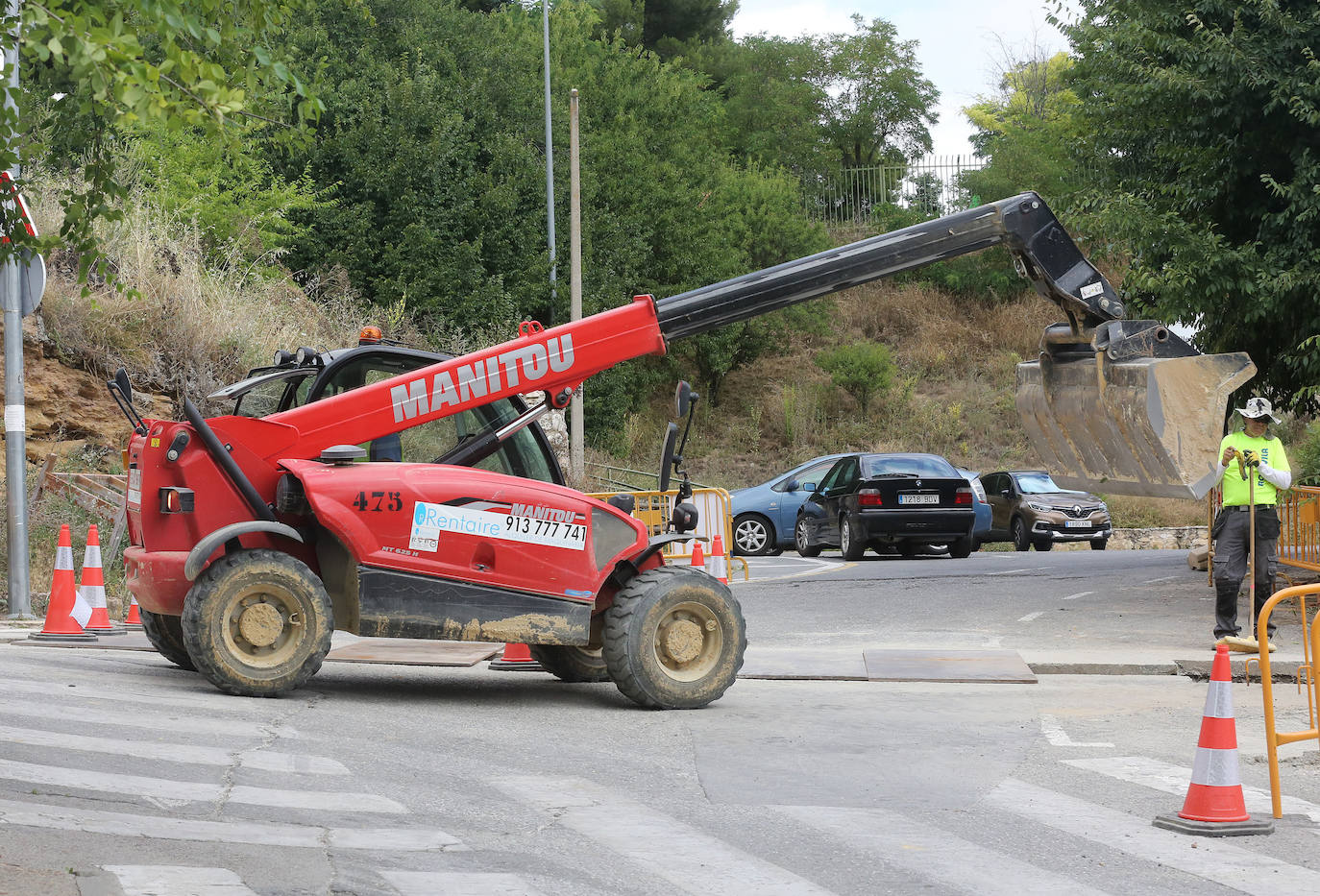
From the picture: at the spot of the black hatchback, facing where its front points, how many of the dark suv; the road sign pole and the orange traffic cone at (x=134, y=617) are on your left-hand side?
2

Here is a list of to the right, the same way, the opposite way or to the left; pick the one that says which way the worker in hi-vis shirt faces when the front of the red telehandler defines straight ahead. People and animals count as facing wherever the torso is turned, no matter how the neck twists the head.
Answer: to the right

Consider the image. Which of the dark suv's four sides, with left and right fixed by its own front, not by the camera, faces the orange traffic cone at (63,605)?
right

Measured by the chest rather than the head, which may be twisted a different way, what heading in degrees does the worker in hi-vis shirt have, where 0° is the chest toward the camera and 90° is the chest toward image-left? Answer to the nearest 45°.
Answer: approximately 0°

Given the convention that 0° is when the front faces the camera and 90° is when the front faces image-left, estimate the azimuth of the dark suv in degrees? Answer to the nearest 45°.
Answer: approximately 315°

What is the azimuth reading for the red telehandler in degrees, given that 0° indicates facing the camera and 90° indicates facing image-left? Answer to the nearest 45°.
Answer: approximately 270°

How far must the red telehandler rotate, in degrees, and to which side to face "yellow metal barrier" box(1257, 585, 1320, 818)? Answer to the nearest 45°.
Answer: approximately 45° to its right

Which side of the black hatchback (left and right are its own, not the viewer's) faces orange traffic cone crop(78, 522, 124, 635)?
left
